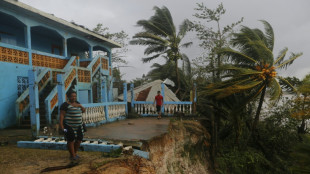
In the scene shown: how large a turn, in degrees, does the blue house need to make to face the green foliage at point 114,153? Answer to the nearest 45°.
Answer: approximately 45° to its right

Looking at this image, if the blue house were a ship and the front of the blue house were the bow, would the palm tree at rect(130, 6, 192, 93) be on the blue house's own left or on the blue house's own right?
on the blue house's own left

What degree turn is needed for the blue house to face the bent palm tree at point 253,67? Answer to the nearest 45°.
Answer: approximately 45° to its left

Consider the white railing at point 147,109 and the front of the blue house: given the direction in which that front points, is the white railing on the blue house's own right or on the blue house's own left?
on the blue house's own left

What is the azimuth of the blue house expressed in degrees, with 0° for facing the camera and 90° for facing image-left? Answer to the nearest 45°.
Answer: approximately 315°

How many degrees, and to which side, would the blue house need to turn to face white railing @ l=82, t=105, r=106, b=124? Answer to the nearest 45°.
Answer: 0° — it already faces it

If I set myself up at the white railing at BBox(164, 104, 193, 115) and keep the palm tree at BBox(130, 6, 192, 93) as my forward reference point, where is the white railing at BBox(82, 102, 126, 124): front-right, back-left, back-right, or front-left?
back-left
